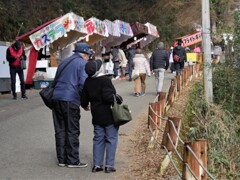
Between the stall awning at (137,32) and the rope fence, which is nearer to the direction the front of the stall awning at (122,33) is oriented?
the rope fence

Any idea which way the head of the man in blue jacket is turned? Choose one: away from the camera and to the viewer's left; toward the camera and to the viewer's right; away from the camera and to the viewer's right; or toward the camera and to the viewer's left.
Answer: away from the camera and to the viewer's right

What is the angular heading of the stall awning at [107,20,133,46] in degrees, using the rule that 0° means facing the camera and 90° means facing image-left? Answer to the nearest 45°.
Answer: approximately 315°

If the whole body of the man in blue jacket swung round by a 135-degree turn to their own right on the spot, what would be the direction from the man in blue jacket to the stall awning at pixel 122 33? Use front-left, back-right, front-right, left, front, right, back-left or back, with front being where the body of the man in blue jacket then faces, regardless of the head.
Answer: back

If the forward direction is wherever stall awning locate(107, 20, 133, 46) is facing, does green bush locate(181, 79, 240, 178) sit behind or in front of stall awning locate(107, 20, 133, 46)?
in front

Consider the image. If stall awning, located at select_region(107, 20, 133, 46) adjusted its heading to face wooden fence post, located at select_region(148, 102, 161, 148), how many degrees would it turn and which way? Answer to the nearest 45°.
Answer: approximately 45° to its right

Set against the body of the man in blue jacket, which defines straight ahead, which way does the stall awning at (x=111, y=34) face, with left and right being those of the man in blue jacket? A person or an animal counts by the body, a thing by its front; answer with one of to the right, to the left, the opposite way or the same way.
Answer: to the right

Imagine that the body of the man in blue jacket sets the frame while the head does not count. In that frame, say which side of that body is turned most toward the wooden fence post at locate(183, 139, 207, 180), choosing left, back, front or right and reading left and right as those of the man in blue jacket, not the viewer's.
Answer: right

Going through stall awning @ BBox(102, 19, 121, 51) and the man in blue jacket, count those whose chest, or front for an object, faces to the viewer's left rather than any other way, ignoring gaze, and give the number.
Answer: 0

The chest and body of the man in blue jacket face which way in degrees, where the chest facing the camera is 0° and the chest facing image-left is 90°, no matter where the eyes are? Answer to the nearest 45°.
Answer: approximately 225°
